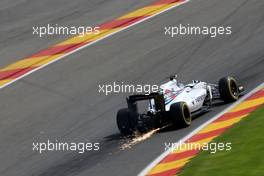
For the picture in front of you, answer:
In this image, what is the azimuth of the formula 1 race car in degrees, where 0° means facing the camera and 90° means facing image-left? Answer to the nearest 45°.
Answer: approximately 225°
